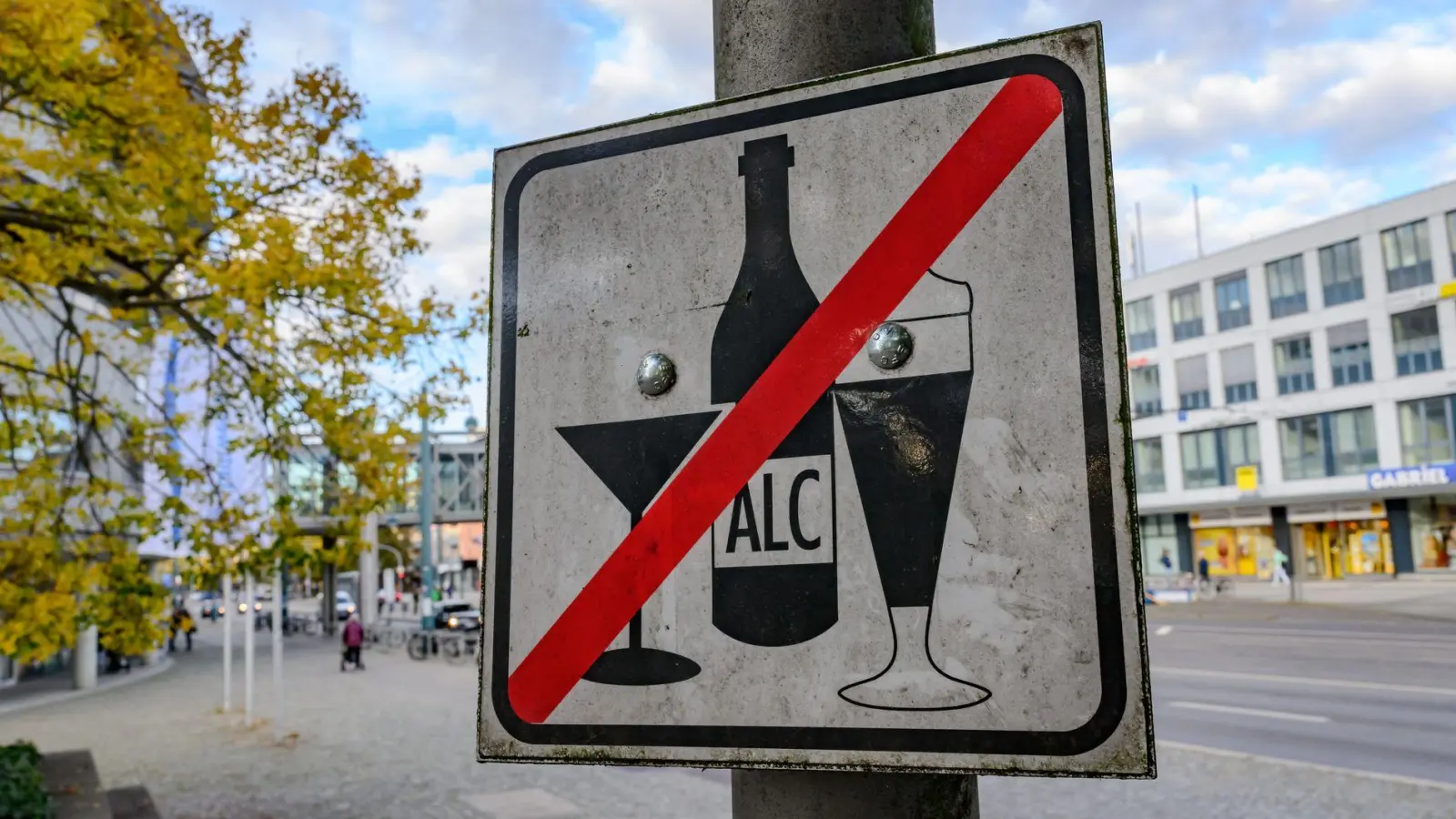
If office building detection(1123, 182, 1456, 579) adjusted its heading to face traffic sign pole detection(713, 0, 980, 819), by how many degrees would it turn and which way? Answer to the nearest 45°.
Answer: approximately 45° to its left

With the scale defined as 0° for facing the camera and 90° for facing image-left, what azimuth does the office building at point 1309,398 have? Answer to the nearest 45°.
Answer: approximately 45°

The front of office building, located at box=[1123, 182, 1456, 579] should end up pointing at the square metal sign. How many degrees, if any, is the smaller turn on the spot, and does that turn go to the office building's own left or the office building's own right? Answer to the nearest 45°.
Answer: approximately 45° to the office building's own left

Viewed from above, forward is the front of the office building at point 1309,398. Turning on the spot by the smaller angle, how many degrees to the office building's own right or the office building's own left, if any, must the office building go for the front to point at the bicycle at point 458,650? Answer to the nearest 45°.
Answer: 0° — it already faces it

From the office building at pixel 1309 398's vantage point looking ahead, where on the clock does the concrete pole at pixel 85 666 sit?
The concrete pole is roughly at 12 o'clock from the office building.

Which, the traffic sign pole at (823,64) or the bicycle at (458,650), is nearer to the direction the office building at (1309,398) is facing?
the bicycle

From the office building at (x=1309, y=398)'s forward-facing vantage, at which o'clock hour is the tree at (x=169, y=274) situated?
The tree is roughly at 11 o'clock from the office building.

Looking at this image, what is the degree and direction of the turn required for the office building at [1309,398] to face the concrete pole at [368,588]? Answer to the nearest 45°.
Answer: approximately 45° to its right

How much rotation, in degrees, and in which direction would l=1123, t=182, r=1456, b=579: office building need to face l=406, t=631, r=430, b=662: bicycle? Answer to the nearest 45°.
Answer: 0° — it already faces it
